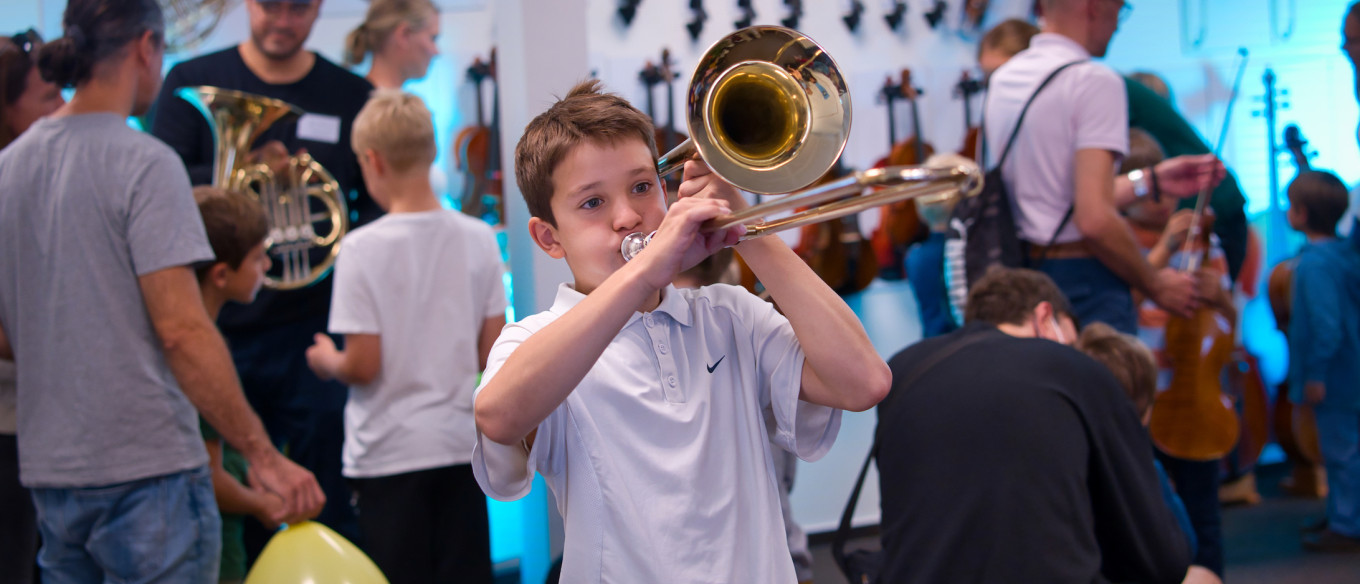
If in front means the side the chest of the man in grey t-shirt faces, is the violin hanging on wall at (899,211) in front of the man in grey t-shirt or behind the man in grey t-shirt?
in front

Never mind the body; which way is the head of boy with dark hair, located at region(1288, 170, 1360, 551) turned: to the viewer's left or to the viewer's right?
to the viewer's left

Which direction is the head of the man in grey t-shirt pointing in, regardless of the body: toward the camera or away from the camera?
away from the camera

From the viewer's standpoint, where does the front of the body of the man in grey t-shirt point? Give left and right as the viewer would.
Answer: facing away from the viewer and to the right of the viewer

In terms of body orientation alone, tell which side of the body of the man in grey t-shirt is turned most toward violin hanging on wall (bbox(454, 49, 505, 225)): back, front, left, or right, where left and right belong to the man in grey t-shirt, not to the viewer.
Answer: front

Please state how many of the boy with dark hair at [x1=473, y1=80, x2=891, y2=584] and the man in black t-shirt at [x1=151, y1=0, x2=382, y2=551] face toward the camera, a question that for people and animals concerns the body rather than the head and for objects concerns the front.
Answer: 2

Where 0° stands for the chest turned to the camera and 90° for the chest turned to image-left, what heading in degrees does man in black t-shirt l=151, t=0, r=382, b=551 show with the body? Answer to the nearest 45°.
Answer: approximately 0°

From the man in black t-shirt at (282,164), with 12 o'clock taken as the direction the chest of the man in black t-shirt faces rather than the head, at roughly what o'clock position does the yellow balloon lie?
The yellow balloon is roughly at 12 o'clock from the man in black t-shirt.

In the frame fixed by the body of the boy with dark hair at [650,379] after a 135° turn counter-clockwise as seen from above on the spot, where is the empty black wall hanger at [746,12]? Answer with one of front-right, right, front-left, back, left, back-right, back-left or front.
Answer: front-left

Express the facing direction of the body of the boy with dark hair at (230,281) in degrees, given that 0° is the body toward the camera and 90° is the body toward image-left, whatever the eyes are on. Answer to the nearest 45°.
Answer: approximately 270°
